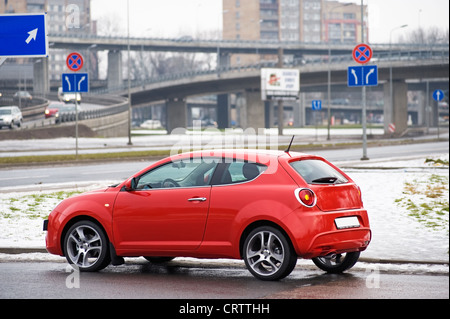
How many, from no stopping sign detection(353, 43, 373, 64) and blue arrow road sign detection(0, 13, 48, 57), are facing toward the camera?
2

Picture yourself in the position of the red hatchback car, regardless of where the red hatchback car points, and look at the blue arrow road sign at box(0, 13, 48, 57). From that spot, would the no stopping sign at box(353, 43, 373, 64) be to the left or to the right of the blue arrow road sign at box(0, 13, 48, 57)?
right

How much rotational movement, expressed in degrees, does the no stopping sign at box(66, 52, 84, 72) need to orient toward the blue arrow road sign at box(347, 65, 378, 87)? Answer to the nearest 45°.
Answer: approximately 90° to its left

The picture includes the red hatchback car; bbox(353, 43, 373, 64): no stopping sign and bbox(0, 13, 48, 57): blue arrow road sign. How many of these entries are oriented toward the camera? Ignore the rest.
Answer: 2

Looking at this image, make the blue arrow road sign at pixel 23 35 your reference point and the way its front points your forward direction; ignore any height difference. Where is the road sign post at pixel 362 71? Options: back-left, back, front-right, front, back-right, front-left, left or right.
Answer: back-left

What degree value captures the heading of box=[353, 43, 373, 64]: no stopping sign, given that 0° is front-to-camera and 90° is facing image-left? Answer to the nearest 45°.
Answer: approximately 0°
